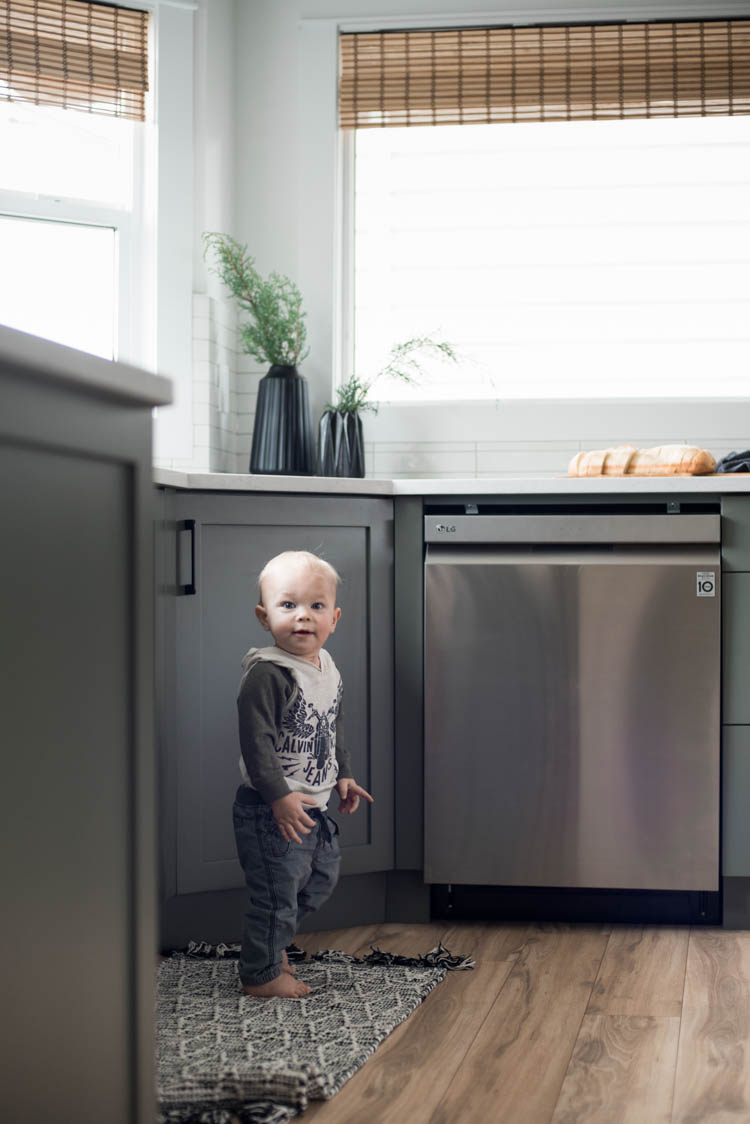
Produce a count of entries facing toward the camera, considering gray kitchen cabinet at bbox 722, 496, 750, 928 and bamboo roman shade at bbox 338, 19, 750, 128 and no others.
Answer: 2

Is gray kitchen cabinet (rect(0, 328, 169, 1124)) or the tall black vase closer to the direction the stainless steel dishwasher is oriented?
the gray kitchen cabinet

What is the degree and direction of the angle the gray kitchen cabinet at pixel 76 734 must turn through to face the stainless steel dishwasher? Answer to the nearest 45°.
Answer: approximately 90° to its left

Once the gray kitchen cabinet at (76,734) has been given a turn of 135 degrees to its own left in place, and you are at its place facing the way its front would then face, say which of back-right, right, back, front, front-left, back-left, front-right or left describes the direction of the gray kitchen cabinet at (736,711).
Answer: front-right

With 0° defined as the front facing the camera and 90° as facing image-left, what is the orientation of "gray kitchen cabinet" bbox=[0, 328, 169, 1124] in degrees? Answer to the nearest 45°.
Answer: approximately 315°

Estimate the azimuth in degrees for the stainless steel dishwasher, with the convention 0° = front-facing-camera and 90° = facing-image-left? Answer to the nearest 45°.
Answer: approximately 0°

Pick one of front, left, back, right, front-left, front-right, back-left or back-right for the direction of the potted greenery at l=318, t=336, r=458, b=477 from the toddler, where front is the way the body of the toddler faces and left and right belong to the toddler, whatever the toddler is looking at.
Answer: back-left

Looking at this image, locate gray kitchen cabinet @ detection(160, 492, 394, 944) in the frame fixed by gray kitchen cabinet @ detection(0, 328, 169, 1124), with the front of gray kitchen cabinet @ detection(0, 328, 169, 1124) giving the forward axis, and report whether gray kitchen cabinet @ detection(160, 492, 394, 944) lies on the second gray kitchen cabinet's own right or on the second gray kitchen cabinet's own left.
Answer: on the second gray kitchen cabinet's own left

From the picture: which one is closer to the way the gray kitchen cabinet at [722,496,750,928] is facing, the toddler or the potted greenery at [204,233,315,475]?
the toddler

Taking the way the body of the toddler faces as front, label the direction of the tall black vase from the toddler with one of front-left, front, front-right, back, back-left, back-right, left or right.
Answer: back-left
